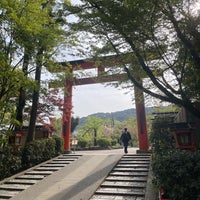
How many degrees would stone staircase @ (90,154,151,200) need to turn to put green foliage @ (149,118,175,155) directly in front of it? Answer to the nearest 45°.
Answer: approximately 135° to its left

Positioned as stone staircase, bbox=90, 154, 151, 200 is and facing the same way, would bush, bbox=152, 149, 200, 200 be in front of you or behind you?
in front

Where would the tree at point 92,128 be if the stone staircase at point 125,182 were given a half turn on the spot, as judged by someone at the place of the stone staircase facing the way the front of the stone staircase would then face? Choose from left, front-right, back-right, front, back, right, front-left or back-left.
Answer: front

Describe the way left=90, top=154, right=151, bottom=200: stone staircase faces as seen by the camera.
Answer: facing the viewer

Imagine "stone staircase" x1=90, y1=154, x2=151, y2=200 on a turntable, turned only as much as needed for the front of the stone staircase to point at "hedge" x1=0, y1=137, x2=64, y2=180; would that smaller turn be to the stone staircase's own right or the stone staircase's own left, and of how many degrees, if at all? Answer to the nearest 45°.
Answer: approximately 135° to the stone staircase's own right

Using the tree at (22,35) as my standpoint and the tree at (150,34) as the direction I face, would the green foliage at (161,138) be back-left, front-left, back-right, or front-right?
front-left

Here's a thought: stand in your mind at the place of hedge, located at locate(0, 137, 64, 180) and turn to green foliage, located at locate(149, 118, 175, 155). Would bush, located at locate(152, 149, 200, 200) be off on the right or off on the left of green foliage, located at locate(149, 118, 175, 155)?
right

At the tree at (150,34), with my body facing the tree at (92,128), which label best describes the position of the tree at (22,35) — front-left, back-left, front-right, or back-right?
front-left

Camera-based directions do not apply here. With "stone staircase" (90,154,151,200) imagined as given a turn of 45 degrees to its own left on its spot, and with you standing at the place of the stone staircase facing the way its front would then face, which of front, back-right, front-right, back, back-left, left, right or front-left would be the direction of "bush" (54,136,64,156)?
back

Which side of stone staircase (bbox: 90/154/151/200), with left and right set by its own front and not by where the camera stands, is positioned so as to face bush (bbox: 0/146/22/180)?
right
